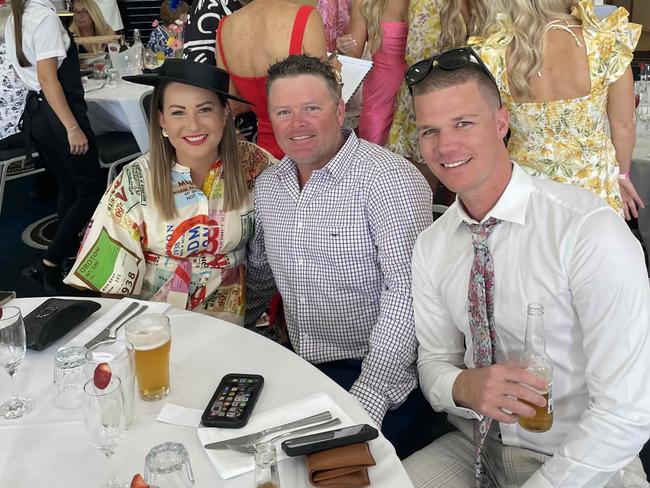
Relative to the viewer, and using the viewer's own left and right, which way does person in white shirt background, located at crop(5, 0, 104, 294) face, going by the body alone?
facing to the right of the viewer

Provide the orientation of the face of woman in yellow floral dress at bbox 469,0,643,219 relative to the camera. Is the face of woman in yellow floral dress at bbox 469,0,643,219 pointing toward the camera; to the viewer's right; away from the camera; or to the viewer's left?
away from the camera

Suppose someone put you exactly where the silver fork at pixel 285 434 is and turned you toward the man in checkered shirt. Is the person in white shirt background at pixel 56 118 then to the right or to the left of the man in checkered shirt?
left

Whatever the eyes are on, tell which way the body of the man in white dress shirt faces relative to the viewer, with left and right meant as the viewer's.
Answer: facing the viewer and to the left of the viewer

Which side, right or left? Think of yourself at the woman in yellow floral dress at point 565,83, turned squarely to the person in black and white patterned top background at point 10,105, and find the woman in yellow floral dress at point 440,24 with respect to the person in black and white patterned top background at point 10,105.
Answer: right

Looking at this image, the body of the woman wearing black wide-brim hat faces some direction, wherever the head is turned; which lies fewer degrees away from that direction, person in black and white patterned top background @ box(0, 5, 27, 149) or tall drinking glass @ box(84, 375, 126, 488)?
the tall drinking glass

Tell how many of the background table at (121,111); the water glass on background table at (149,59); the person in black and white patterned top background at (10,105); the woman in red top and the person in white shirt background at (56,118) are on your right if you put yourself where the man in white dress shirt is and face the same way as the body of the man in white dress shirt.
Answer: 5

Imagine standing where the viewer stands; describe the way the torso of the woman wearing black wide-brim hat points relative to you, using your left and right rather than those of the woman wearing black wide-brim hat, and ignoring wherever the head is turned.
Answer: facing the viewer

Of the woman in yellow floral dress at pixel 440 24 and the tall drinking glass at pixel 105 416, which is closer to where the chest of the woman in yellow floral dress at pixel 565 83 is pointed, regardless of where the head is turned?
the woman in yellow floral dress

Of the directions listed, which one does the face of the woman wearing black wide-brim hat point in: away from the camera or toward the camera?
toward the camera

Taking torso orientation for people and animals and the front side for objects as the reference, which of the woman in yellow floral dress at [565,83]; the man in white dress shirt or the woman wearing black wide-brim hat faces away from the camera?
the woman in yellow floral dress

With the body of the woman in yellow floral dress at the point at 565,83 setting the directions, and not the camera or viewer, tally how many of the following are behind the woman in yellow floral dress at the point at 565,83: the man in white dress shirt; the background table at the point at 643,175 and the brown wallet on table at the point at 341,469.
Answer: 2

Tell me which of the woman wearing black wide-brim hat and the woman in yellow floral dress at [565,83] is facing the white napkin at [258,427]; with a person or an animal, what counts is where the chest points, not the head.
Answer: the woman wearing black wide-brim hat

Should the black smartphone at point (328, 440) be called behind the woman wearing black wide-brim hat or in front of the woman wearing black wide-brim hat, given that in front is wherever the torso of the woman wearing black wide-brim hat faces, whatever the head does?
in front

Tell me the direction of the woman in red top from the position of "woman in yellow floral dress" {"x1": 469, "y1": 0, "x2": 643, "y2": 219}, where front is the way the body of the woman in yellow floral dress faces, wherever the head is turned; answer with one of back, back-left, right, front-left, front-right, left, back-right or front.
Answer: left

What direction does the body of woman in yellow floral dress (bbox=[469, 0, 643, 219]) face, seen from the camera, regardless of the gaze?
away from the camera
